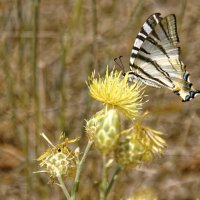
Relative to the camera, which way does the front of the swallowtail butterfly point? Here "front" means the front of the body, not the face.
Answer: to the viewer's left
